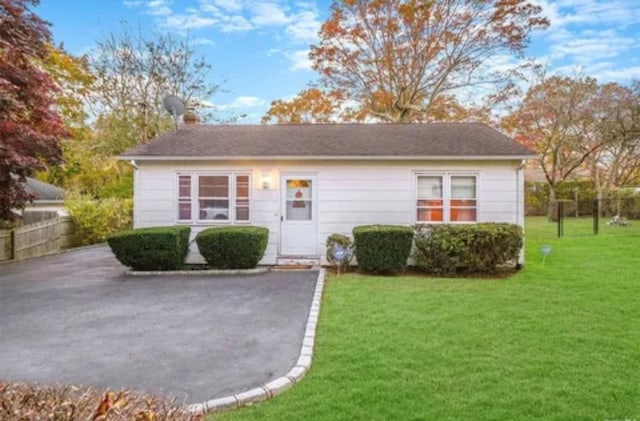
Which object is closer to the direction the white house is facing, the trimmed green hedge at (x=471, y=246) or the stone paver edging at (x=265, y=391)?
the stone paver edging

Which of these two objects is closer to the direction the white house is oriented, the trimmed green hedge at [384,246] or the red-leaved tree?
the trimmed green hedge

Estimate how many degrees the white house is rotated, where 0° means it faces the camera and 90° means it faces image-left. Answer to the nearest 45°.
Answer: approximately 0°

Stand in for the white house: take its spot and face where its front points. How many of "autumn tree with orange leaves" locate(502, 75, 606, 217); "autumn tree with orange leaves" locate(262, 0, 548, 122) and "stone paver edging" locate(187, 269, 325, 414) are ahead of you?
1

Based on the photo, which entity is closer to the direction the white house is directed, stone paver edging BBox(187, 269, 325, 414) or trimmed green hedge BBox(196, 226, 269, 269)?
the stone paver edging

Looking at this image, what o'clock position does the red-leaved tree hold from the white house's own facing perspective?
The red-leaved tree is roughly at 3 o'clock from the white house.

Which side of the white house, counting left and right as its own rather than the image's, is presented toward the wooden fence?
right

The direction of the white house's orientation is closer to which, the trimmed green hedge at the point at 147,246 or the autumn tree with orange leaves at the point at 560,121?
the trimmed green hedge

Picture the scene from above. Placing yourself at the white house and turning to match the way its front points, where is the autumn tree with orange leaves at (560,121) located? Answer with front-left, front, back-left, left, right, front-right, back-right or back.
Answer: back-left

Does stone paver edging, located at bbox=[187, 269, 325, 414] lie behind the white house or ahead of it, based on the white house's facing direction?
ahead

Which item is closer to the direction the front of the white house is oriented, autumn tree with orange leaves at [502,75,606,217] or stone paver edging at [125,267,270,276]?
the stone paver edging
